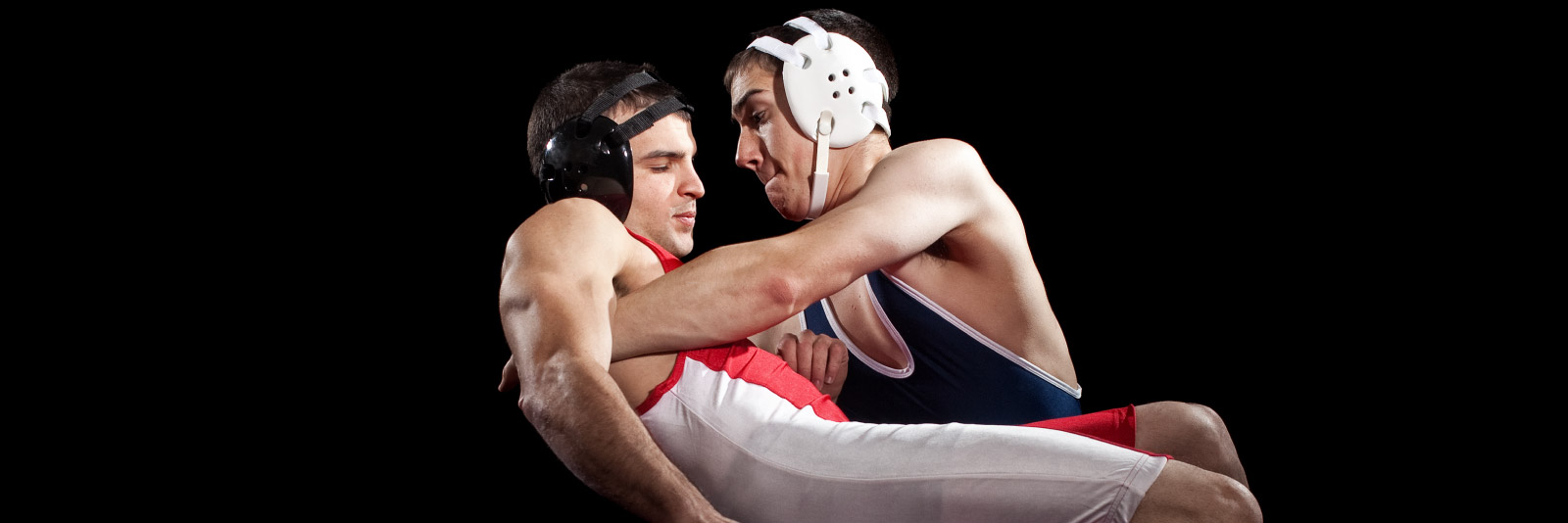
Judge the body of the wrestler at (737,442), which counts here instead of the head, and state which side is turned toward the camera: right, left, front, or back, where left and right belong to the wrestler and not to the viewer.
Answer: right

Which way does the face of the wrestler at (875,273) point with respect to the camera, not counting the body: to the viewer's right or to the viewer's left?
to the viewer's left

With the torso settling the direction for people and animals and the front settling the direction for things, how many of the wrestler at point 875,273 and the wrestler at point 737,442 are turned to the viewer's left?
1

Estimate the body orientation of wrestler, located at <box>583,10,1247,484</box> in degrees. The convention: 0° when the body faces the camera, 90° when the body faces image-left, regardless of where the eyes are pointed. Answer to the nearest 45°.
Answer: approximately 90°

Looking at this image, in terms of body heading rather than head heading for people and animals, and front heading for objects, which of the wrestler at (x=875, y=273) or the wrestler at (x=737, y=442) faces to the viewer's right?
the wrestler at (x=737, y=442)

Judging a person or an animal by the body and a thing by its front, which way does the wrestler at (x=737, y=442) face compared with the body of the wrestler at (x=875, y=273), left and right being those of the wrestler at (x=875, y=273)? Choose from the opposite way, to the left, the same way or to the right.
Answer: the opposite way
